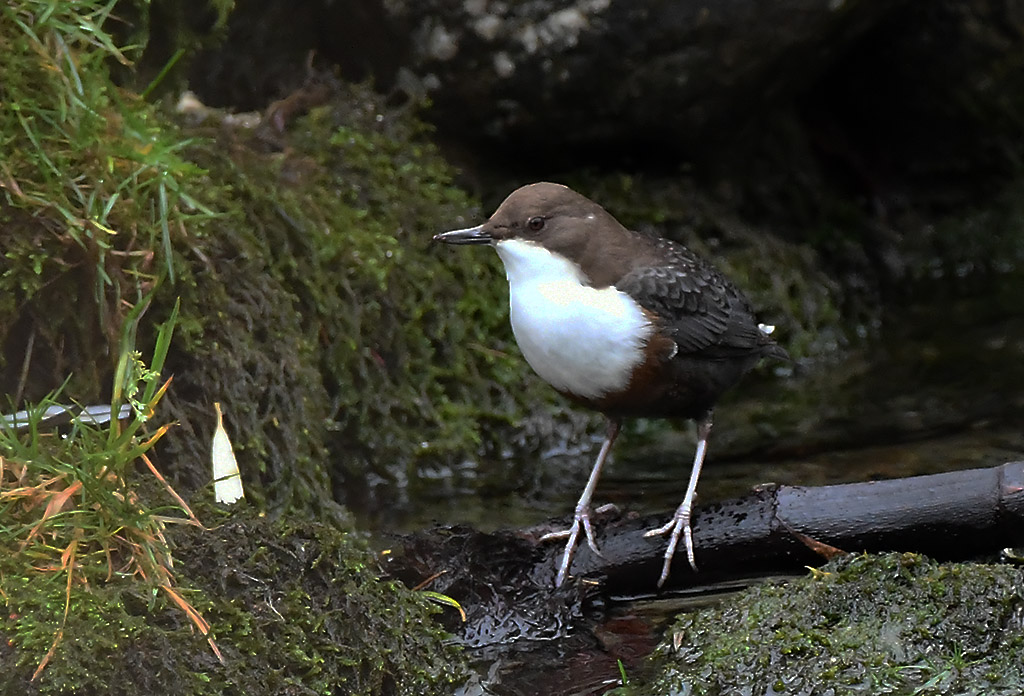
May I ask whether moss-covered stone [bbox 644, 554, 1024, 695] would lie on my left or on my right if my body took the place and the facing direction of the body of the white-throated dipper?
on my left

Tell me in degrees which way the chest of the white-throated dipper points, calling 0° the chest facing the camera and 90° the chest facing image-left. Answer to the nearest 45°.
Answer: approximately 45°
